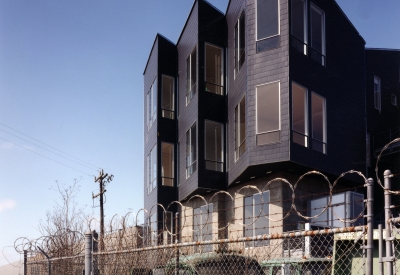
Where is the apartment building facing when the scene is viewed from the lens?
facing the viewer and to the left of the viewer
